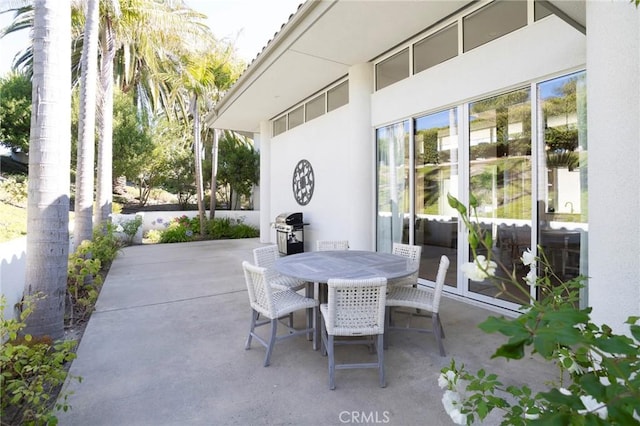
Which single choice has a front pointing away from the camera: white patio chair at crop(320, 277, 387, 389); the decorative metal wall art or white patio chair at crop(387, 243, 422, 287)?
white patio chair at crop(320, 277, 387, 389)

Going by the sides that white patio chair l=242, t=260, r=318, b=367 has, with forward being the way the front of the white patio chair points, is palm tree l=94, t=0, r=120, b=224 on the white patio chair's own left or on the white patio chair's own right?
on the white patio chair's own left

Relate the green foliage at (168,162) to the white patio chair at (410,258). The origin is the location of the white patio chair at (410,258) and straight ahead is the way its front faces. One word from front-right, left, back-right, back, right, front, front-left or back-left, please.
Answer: right

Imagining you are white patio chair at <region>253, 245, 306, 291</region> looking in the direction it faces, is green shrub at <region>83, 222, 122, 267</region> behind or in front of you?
behind

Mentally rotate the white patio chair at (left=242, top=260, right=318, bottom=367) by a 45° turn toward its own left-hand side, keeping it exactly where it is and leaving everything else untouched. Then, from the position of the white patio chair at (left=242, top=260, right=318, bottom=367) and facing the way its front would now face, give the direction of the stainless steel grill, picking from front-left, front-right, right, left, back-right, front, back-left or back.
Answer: front

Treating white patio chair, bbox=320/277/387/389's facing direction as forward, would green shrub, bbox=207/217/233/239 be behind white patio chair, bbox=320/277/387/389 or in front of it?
in front

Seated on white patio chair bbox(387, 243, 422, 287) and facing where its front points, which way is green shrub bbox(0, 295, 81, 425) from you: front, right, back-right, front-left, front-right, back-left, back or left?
front

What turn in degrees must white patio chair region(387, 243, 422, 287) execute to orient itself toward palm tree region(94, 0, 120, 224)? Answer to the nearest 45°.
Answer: approximately 45° to its right

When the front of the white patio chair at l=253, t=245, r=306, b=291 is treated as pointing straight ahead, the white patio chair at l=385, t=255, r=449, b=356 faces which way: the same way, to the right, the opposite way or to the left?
the opposite way

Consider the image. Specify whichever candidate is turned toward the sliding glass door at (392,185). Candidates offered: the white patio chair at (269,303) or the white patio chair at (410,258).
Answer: the white patio chair at (269,303)

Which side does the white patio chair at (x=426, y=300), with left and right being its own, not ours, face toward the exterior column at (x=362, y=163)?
right

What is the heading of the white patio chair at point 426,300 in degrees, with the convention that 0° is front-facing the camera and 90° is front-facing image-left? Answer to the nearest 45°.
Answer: approximately 90°

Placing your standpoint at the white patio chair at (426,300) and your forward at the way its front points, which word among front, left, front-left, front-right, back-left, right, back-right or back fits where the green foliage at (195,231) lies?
front-right

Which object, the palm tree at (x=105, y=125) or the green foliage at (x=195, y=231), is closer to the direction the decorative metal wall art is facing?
the palm tree

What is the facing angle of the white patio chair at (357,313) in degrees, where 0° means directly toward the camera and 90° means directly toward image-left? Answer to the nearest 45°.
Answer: approximately 180°

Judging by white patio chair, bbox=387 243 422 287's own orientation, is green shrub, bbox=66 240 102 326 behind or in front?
in front
